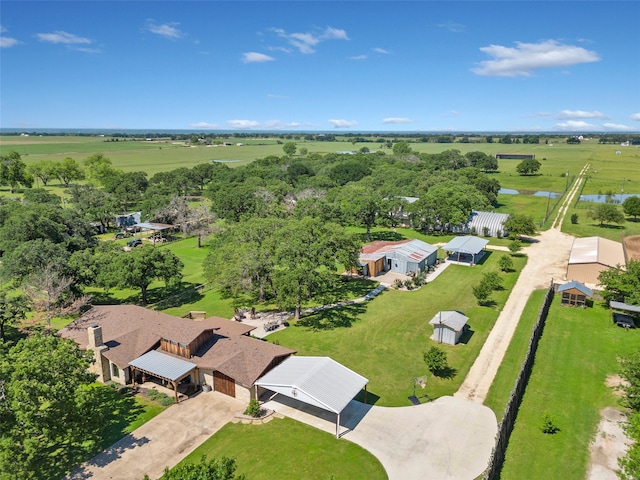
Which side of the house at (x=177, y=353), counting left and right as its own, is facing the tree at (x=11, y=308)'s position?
right

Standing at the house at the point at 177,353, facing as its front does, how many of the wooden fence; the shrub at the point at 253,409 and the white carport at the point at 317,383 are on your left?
3

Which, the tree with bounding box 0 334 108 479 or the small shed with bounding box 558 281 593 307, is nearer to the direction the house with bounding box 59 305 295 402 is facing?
the tree

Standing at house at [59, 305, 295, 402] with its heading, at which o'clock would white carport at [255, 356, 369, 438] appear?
The white carport is roughly at 9 o'clock from the house.

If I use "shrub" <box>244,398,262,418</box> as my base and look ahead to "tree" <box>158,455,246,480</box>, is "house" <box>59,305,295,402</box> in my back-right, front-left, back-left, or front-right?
back-right

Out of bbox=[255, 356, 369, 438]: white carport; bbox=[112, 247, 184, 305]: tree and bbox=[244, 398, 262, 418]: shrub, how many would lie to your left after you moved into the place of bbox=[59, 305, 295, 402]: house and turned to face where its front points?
2

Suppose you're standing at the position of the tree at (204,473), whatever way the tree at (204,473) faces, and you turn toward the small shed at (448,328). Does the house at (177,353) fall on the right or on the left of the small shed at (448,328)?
left

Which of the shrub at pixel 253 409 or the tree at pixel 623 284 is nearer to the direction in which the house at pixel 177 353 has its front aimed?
the shrub

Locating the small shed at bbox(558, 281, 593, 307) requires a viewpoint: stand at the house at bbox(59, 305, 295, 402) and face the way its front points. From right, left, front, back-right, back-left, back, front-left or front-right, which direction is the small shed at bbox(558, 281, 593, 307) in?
back-left

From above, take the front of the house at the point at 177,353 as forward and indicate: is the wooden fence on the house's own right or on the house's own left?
on the house's own left

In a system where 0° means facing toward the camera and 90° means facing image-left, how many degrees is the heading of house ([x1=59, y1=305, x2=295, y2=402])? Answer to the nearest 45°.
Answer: approximately 45°

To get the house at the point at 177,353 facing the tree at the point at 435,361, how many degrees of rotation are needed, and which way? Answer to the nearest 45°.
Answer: approximately 135° to its left
